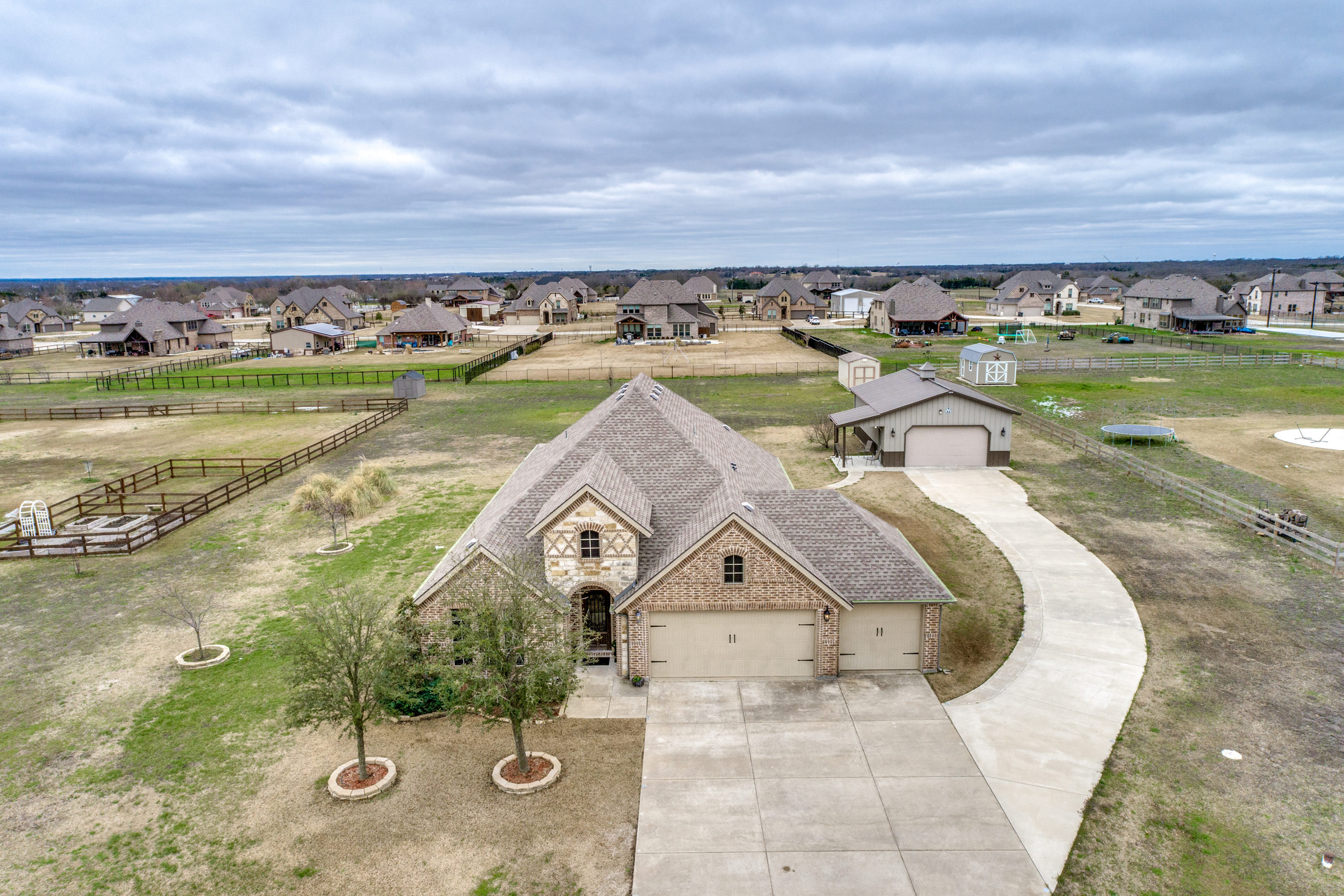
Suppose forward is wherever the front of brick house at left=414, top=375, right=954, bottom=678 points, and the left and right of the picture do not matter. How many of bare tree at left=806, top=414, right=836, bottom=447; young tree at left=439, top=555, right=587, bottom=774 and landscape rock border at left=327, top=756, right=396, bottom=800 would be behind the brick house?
1

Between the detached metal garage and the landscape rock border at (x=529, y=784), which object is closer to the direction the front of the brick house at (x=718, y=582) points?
the landscape rock border

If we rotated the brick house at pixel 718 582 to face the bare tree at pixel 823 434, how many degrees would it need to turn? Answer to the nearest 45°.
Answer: approximately 180°

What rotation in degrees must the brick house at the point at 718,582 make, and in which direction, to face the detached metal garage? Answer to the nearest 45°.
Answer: approximately 135° to its left

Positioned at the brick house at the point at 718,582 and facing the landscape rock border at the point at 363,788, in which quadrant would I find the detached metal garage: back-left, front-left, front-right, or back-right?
back-right

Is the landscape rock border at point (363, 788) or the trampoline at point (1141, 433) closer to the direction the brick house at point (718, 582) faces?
the landscape rock border

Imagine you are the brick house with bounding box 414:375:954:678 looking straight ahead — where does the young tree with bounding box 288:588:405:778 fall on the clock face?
The young tree is roughly at 2 o'clock from the brick house.

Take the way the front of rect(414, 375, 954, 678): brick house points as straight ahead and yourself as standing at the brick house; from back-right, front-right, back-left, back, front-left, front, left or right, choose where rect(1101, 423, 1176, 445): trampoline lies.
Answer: back-left

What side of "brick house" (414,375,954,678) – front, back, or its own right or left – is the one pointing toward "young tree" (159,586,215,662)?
right

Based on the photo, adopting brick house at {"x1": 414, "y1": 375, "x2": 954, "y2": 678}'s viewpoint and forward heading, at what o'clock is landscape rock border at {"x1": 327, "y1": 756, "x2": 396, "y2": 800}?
The landscape rock border is roughly at 2 o'clock from the brick house.

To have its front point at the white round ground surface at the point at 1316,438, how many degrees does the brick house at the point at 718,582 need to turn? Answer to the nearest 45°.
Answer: approximately 135° to its left

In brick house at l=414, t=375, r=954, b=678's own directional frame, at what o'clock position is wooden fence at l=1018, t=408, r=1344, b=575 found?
The wooden fence is roughly at 8 o'clock from the brick house.

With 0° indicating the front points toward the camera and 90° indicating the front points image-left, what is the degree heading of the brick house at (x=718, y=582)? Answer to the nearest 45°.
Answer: approximately 0°
